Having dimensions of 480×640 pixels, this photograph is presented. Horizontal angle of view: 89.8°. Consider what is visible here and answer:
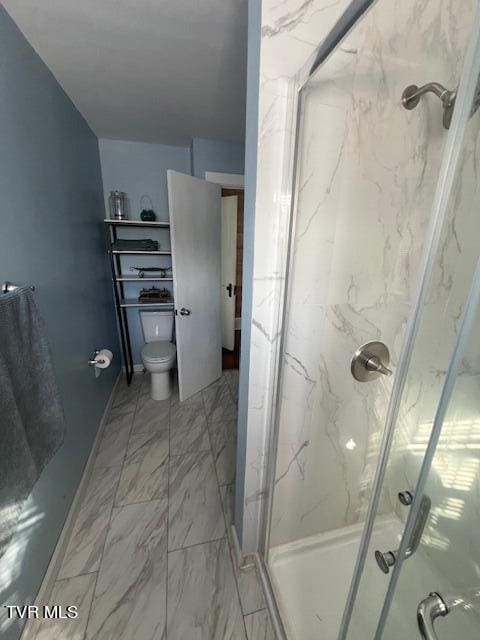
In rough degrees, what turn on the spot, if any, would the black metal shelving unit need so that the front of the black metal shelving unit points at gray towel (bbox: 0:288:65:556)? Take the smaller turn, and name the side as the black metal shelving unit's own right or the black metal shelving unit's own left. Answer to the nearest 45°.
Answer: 0° — it already faces it

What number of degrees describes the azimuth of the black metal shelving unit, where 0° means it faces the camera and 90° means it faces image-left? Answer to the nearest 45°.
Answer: approximately 0°

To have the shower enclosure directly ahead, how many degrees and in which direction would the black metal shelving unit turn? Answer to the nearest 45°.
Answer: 0° — it already faces it

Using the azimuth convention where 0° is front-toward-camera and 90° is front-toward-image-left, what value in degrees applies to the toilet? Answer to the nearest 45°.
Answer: approximately 0°

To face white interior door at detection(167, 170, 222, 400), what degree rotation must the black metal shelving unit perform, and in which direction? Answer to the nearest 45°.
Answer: approximately 45° to its left
